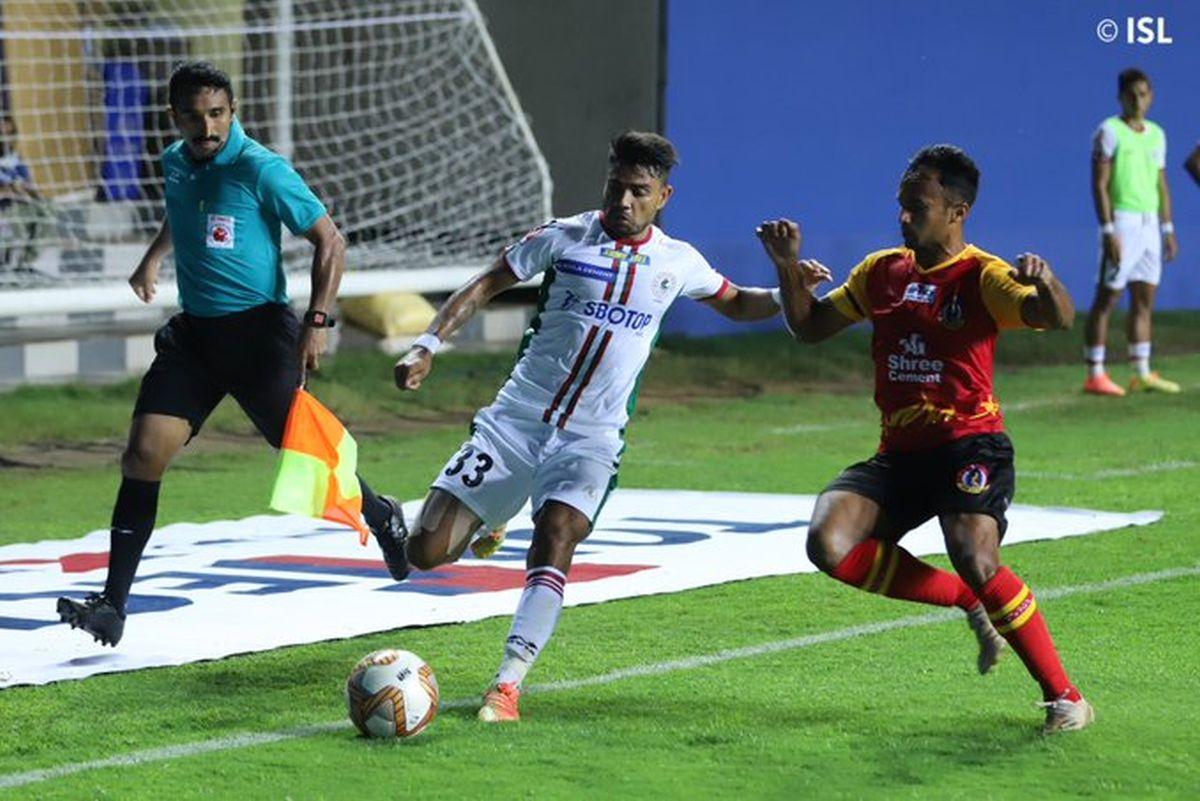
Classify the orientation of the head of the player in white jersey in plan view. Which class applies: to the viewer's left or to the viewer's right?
to the viewer's left

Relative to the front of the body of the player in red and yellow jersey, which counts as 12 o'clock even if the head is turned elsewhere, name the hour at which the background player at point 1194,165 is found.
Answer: The background player is roughly at 5 o'clock from the player in red and yellow jersey.

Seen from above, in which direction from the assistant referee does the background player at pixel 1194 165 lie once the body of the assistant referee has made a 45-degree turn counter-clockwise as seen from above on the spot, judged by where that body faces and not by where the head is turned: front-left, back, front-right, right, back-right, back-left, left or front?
back-left

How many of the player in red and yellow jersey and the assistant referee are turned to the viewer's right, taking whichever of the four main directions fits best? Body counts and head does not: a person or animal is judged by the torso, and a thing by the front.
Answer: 0

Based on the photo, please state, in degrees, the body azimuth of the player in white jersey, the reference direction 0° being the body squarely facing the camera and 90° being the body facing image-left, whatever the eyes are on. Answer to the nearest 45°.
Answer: approximately 0°

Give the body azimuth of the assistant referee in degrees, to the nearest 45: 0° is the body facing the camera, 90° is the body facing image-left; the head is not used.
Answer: approximately 45°

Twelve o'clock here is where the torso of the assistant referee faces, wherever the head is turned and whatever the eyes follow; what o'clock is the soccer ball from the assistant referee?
The soccer ball is roughly at 10 o'clock from the assistant referee.

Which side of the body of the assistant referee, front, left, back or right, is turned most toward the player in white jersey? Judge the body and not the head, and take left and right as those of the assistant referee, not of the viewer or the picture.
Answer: left

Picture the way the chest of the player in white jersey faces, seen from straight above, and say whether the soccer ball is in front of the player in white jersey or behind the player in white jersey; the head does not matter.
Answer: in front

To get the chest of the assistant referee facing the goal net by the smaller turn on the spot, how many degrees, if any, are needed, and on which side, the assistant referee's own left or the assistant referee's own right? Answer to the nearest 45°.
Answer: approximately 135° to the assistant referee's own right

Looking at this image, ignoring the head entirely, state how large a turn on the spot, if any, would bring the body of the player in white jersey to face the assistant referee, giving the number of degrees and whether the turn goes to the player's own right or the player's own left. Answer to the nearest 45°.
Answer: approximately 135° to the player's own right
